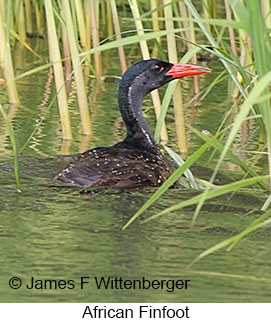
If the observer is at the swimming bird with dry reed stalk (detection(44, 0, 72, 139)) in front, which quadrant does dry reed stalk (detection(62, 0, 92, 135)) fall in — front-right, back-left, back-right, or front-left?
front-right

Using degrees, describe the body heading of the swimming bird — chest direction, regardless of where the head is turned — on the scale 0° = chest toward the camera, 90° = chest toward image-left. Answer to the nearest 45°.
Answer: approximately 270°

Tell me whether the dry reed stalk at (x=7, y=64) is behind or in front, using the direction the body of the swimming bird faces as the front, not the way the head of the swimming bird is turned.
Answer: behind
